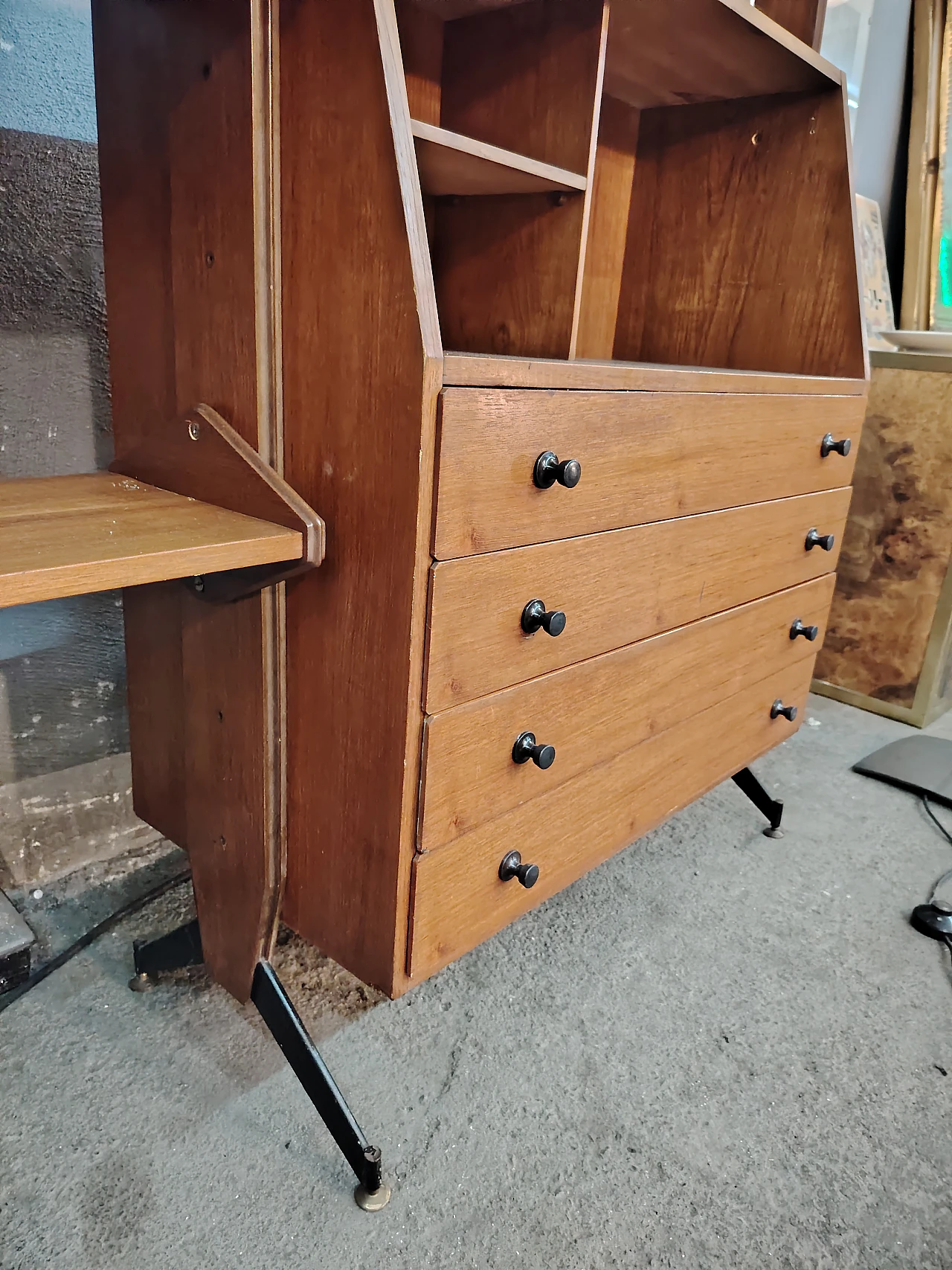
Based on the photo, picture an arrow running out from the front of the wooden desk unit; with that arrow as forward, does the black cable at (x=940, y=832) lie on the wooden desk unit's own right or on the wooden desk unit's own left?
on the wooden desk unit's own left

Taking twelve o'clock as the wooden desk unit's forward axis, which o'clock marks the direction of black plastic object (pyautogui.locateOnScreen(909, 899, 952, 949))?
The black plastic object is roughly at 10 o'clock from the wooden desk unit.

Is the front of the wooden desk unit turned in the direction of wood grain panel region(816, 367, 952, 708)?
no

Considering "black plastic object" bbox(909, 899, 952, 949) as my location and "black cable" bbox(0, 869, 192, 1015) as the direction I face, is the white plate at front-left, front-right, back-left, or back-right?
back-right

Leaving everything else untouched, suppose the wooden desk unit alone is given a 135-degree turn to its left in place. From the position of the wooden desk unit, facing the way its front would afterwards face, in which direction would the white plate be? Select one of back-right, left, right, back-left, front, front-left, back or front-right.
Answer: front-right

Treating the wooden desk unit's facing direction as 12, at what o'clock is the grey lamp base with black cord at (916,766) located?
The grey lamp base with black cord is roughly at 9 o'clock from the wooden desk unit.

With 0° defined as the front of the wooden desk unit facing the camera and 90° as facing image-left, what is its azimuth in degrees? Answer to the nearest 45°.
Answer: approximately 315°
